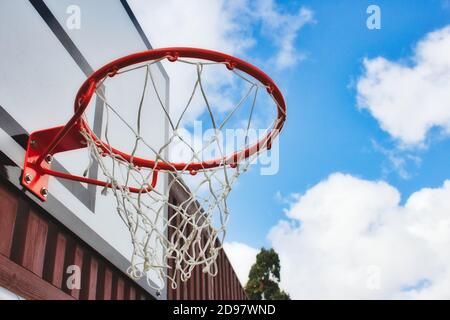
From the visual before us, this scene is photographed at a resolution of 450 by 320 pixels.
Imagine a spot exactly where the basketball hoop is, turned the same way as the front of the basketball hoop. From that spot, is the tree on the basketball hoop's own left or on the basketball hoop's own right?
on the basketball hoop's own left

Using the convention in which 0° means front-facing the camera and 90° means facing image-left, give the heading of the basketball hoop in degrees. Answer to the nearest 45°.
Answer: approximately 315°
